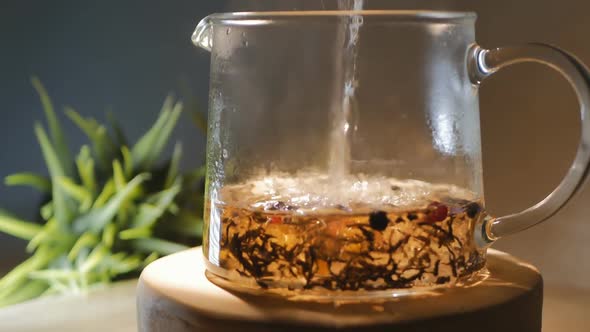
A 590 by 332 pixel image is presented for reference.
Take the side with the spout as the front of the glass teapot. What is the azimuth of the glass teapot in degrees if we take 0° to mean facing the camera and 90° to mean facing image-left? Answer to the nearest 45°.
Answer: approximately 90°
